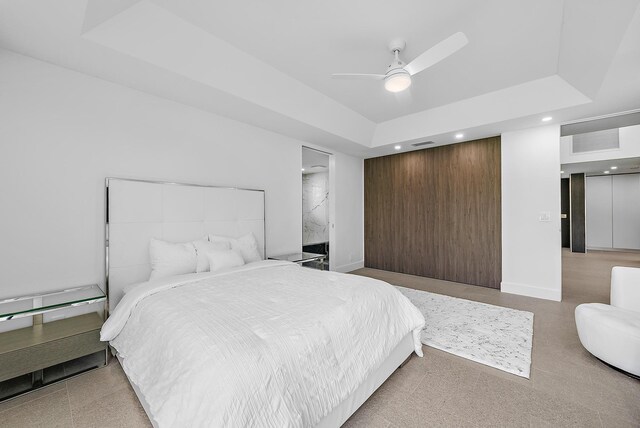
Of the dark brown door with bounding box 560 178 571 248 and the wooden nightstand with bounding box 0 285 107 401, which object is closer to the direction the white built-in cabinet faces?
the wooden nightstand

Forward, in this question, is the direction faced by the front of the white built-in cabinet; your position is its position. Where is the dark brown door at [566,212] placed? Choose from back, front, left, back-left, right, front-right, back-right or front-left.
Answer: right

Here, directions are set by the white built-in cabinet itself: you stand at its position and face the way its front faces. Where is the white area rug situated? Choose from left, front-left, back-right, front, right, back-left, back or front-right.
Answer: front

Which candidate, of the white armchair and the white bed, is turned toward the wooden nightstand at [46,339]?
the white armchair

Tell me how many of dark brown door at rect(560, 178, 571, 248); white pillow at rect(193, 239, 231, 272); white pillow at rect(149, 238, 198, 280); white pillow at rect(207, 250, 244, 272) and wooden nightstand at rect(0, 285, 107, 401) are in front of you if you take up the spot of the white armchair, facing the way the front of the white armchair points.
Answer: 4

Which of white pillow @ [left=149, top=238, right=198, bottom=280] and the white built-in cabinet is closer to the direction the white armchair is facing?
the white pillow

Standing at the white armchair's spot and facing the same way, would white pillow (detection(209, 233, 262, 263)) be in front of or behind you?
in front

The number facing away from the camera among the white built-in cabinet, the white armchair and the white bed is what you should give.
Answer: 0

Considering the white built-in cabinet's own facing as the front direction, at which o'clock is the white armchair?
The white armchair is roughly at 12 o'clock from the white built-in cabinet.

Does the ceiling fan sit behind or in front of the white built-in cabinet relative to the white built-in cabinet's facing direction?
in front

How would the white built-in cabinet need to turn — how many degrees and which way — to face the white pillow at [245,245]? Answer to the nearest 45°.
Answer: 0° — it already faces it

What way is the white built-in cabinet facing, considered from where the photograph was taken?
facing the viewer

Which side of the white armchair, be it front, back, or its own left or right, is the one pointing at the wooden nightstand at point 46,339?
front

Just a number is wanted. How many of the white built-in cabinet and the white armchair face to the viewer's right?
0

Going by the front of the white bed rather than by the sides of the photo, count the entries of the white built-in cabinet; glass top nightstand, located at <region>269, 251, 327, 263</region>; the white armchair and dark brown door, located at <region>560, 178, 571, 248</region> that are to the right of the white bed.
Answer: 0

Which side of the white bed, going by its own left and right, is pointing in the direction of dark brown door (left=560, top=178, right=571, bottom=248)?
left

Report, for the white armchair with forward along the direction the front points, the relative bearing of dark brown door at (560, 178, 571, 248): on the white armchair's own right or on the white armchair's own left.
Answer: on the white armchair's own right

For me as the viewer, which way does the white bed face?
facing the viewer and to the right of the viewer

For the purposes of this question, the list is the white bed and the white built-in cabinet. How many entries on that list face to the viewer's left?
0
